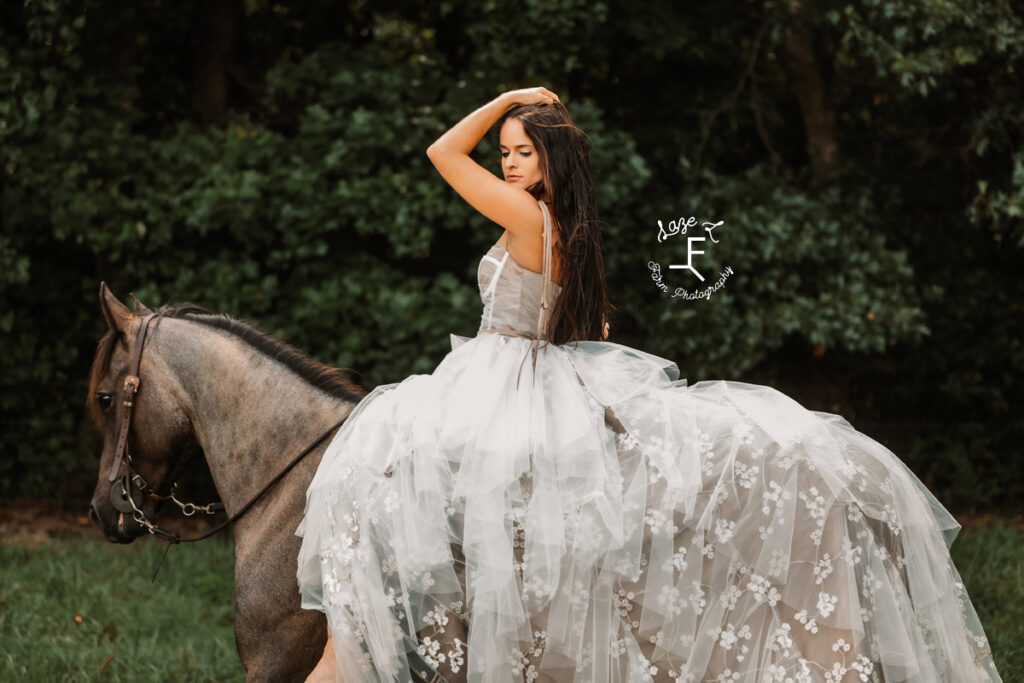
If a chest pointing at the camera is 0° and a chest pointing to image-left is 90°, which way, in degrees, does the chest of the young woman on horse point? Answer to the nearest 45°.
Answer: approximately 90°

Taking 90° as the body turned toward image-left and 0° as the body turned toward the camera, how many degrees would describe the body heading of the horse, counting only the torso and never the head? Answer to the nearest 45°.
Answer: approximately 90°

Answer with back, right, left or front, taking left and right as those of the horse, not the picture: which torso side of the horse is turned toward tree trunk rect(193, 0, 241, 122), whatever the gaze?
right
